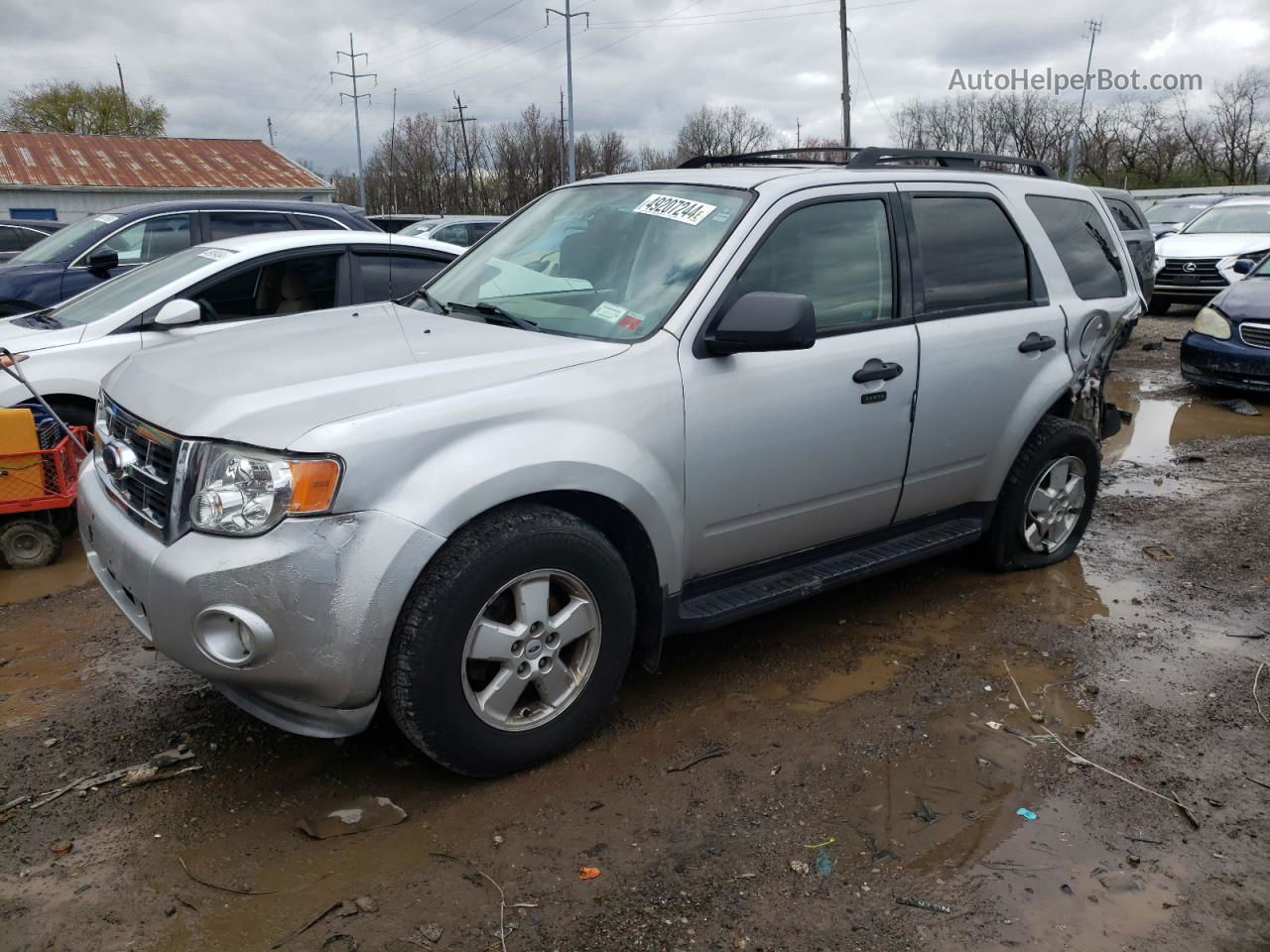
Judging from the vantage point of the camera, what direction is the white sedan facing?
facing the viewer and to the left of the viewer

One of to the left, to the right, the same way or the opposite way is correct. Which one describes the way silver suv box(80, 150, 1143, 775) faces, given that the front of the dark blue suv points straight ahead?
the same way

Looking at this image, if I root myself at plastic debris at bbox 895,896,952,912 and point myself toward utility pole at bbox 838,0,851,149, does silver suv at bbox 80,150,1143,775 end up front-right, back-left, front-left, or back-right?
front-left

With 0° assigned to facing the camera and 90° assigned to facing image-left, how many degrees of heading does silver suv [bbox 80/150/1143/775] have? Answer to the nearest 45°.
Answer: approximately 45°

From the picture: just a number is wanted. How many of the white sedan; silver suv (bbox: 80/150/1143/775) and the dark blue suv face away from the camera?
0

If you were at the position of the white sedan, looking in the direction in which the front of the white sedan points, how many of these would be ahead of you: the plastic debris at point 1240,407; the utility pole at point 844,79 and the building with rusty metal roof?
0

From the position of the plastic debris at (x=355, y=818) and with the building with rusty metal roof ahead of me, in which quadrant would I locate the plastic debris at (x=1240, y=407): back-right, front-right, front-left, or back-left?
front-right

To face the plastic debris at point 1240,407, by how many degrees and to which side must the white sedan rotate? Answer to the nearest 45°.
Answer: approximately 135° to its left

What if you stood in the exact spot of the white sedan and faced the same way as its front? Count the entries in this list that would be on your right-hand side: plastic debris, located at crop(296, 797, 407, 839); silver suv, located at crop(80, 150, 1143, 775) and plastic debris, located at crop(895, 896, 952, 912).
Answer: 0

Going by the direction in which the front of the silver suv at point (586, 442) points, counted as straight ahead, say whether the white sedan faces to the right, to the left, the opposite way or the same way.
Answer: the same way

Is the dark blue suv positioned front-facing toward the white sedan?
no

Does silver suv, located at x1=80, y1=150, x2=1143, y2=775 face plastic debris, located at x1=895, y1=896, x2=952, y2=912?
no

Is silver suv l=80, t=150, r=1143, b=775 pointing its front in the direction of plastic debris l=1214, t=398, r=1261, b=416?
no

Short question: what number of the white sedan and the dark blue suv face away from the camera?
0

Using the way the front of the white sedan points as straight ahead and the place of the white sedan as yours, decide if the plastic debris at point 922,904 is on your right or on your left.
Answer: on your left

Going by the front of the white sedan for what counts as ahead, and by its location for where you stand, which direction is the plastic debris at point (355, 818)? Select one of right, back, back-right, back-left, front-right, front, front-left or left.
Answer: front-left

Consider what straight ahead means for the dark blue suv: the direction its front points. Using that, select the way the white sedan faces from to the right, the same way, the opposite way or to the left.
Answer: the same way

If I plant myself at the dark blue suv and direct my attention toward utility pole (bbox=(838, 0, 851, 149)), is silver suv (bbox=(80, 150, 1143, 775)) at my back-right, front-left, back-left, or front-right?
back-right

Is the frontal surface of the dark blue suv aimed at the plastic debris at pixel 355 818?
no

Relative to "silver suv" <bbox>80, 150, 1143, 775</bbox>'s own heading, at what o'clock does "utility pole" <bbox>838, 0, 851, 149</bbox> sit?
The utility pole is roughly at 5 o'clock from the silver suv.
